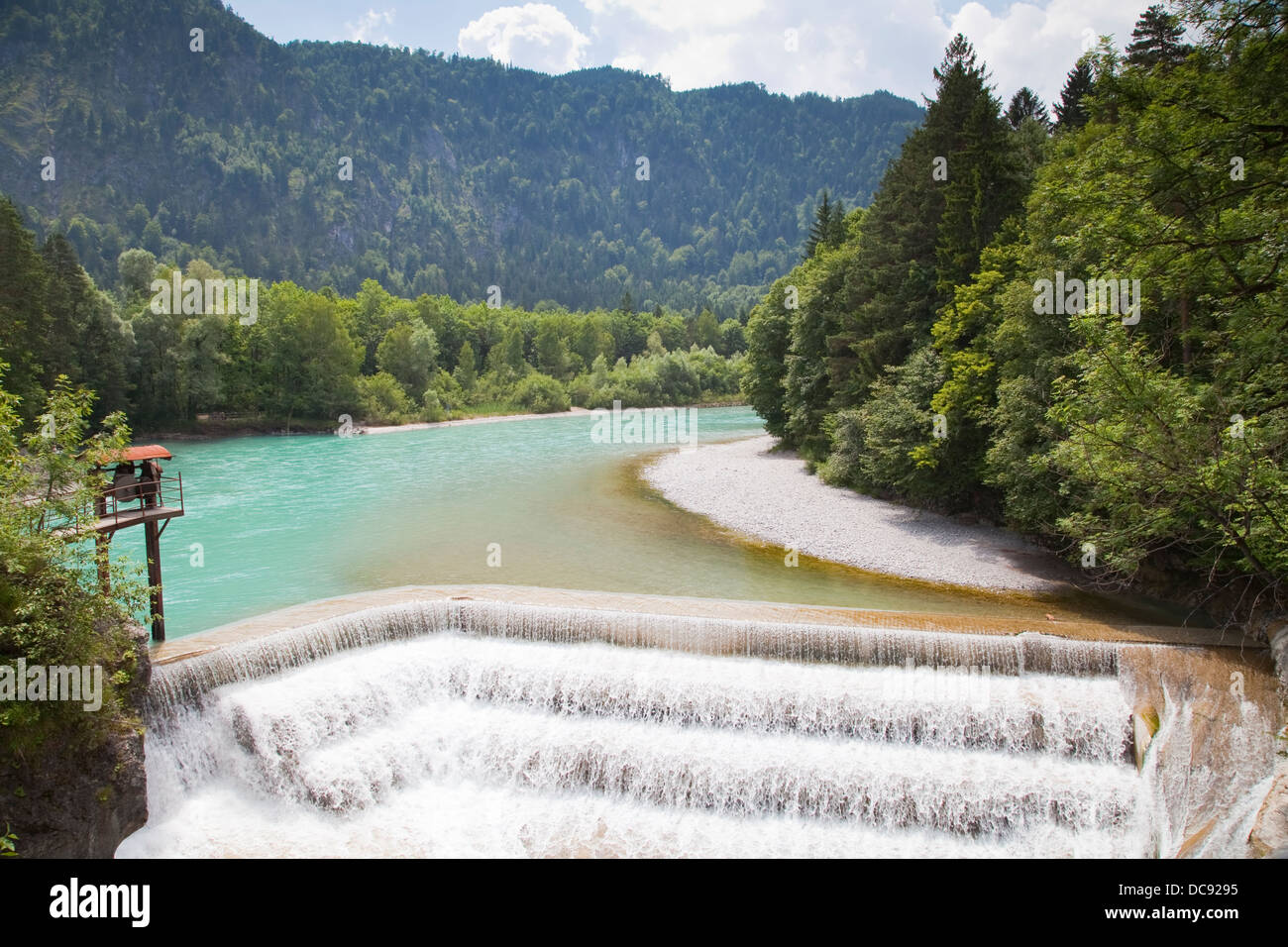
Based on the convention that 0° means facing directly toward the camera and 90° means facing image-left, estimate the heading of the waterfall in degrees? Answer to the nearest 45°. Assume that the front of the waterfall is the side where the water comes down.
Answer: approximately 0°

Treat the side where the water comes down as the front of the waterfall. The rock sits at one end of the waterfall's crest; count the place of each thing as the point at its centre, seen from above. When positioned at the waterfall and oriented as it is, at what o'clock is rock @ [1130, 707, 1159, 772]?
The rock is roughly at 9 o'clock from the waterfall.

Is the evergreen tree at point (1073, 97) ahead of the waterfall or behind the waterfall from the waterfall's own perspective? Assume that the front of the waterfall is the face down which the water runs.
behind

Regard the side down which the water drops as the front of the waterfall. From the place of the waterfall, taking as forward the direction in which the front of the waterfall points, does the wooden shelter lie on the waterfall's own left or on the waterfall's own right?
on the waterfall's own right
